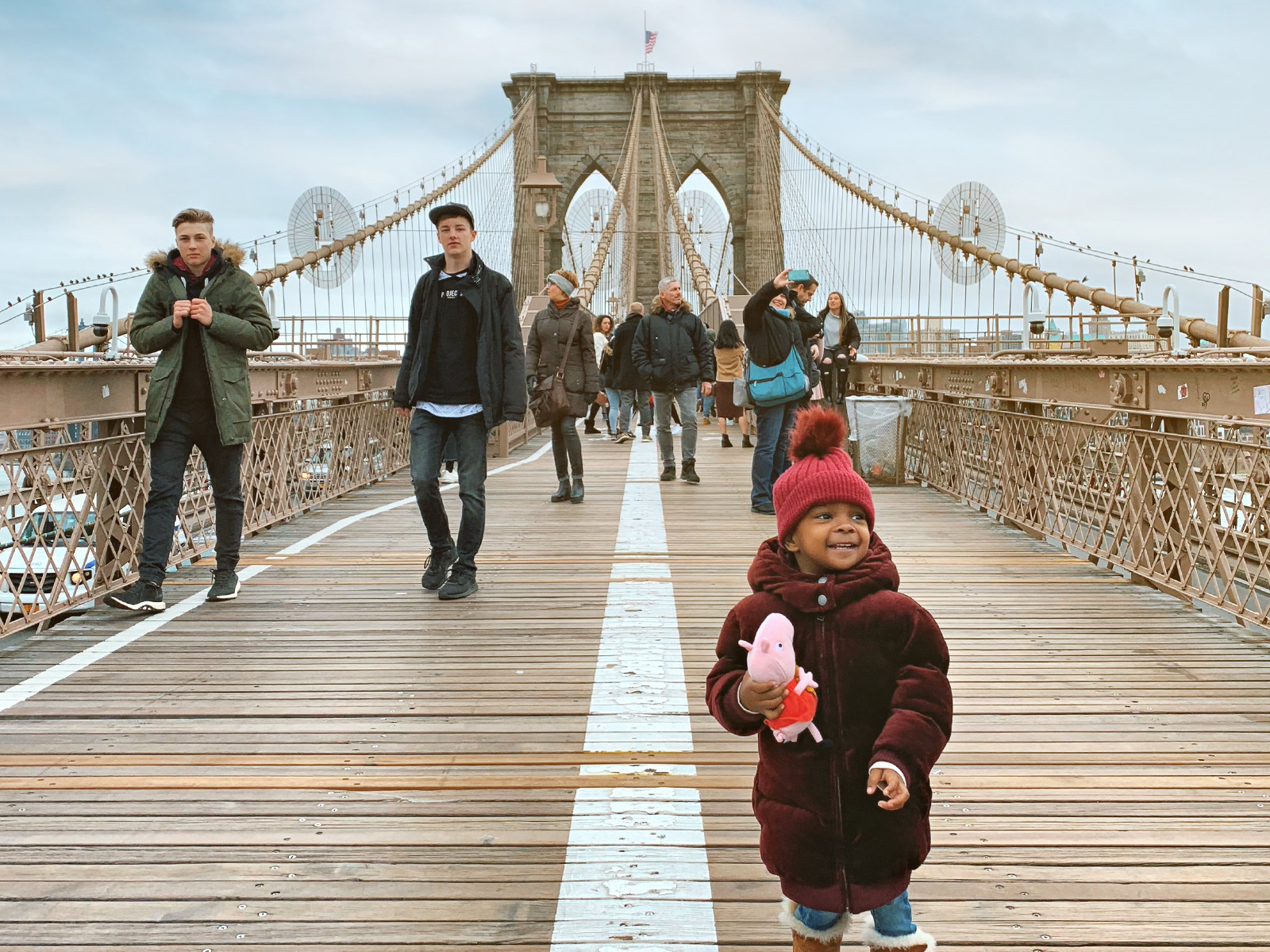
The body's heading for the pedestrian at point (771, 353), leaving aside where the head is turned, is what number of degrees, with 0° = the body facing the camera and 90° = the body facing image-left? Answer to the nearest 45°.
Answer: approximately 315°

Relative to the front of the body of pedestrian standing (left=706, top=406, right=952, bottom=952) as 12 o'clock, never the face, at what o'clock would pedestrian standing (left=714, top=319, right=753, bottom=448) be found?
pedestrian standing (left=714, top=319, right=753, bottom=448) is roughly at 6 o'clock from pedestrian standing (left=706, top=406, right=952, bottom=952).

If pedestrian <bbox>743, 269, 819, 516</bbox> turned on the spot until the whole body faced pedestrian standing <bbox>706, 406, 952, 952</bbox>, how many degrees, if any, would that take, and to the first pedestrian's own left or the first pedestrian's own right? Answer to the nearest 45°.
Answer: approximately 45° to the first pedestrian's own right

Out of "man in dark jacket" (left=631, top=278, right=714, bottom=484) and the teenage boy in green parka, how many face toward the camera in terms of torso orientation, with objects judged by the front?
2

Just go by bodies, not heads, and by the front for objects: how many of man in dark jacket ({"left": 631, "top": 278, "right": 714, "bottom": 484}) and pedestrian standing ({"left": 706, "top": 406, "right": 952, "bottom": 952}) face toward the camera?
2

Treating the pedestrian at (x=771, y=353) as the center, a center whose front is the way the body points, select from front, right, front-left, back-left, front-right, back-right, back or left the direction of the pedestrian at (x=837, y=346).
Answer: back-left

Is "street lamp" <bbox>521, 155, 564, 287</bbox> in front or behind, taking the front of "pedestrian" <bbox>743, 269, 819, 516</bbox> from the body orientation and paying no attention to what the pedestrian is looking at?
behind

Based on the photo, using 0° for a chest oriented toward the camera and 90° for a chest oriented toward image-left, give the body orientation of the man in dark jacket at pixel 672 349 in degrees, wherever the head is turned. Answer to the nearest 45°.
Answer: approximately 0°
